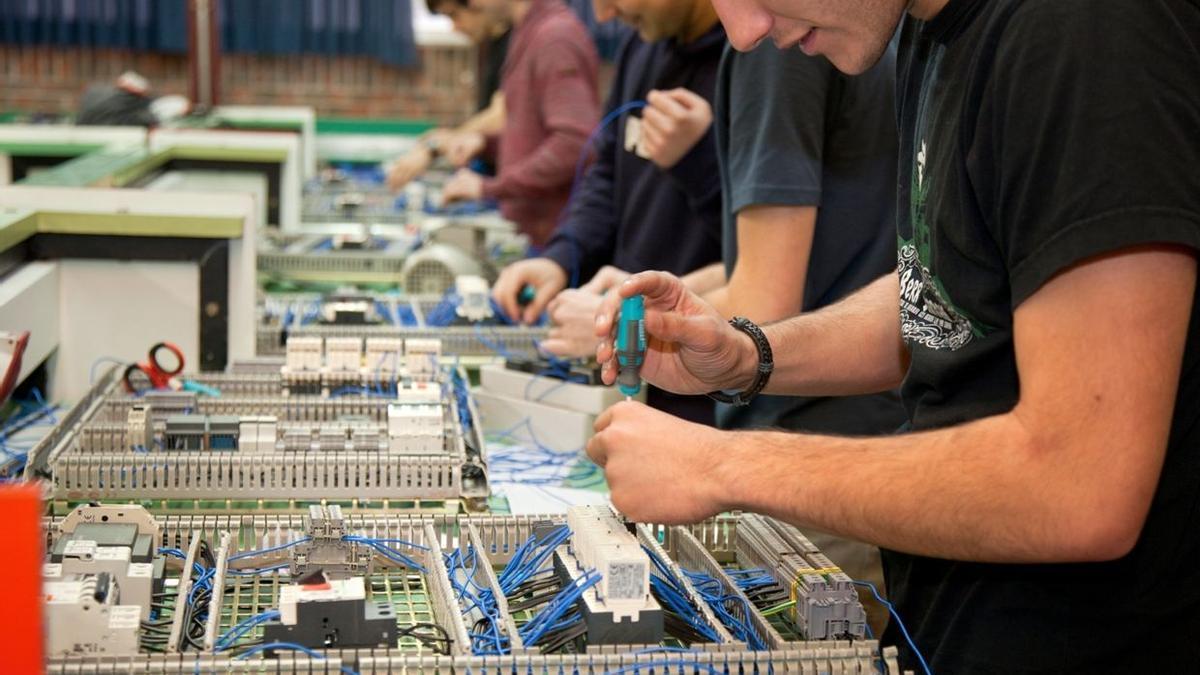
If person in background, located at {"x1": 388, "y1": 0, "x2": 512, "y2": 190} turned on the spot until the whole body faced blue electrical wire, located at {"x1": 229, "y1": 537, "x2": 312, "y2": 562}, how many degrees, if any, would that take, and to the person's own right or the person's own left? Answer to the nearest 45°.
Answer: approximately 90° to the person's own left

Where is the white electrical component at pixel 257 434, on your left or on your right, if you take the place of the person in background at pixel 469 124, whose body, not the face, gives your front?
on your left

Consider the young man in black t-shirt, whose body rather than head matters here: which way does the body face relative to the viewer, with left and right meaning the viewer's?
facing to the left of the viewer

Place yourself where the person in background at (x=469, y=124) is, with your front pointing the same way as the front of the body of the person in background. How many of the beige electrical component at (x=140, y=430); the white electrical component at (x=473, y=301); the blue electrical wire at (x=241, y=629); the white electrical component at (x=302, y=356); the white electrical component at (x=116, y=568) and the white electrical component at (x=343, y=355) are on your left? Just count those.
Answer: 6

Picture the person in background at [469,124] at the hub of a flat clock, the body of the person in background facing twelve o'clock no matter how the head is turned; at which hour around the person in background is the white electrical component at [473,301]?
The white electrical component is roughly at 9 o'clock from the person in background.

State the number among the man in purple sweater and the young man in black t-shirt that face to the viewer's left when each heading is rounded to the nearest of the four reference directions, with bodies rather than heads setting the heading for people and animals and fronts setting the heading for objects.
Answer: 2

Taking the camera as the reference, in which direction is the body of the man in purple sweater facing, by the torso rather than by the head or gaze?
to the viewer's left

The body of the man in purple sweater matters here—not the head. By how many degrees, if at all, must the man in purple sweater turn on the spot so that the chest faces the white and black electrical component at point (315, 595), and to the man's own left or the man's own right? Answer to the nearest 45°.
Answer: approximately 90° to the man's own left

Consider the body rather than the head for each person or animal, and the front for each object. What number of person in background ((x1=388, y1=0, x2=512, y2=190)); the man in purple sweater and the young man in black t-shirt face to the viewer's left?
3

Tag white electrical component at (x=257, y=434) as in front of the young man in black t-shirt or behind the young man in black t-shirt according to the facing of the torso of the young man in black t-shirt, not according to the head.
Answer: in front

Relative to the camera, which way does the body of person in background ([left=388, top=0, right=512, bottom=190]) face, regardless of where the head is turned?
to the viewer's left
